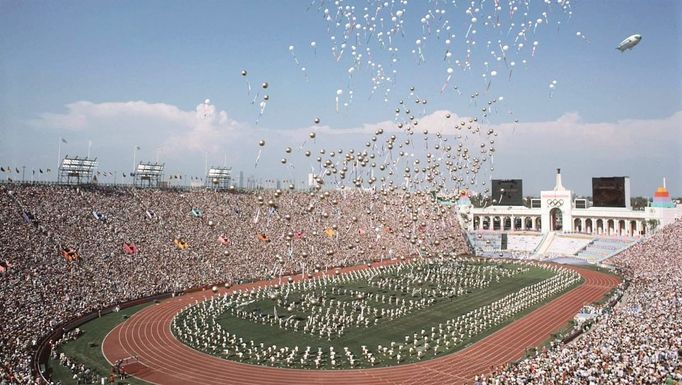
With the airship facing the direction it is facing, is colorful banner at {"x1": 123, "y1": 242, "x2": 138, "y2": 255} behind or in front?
behind

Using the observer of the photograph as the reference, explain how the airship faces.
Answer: facing to the right of the viewer
